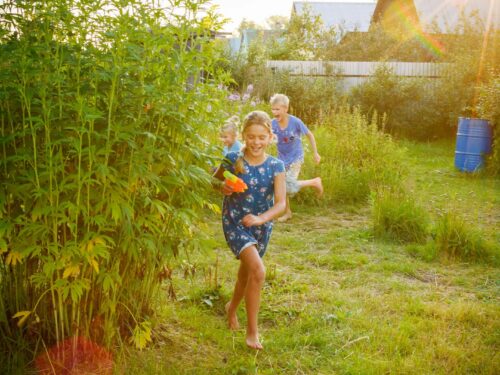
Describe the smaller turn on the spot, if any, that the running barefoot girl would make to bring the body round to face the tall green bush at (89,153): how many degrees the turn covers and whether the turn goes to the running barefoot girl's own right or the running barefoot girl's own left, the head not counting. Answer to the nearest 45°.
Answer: approximately 45° to the running barefoot girl's own right

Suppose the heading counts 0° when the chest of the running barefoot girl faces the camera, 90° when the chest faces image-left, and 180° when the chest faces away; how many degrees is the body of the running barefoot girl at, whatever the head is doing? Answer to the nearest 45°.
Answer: approximately 0°

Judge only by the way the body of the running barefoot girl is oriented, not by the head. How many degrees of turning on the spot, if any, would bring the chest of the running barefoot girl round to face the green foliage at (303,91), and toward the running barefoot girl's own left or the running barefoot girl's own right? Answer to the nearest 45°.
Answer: approximately 180°

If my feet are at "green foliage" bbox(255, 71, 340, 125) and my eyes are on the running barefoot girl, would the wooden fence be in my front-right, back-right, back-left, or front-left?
back-left

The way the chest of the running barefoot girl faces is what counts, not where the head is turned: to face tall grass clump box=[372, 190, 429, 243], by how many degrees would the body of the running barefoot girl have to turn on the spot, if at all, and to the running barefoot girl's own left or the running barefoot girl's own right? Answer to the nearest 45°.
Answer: approximately 135° to the running barefoot girl's own left

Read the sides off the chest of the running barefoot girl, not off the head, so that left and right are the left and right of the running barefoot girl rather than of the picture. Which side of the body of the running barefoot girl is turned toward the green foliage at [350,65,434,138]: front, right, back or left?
back

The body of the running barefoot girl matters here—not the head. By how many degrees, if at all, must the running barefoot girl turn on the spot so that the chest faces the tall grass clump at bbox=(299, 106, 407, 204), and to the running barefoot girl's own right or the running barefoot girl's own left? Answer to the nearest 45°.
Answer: approximately 180°

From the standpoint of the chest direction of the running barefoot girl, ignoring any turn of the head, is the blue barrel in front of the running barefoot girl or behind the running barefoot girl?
behind

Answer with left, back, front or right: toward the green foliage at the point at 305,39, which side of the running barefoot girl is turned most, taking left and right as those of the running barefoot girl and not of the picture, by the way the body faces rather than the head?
back

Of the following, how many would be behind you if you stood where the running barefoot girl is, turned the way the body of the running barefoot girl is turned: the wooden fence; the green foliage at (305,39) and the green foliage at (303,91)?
3

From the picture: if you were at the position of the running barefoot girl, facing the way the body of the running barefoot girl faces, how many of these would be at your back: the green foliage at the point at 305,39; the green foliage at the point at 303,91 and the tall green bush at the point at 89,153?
2
